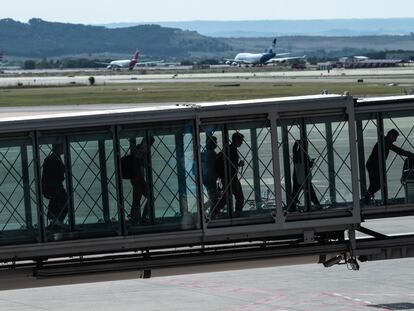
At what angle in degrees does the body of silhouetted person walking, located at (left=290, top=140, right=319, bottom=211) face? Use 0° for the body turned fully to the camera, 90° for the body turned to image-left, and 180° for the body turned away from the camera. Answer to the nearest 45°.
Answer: approximately 270°

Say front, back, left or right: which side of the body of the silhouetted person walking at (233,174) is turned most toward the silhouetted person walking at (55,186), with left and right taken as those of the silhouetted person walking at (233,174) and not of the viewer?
back

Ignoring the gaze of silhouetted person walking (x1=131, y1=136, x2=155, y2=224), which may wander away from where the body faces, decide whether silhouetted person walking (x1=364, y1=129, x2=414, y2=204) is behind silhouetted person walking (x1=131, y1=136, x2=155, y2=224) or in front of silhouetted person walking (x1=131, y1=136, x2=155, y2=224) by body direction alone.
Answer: in front

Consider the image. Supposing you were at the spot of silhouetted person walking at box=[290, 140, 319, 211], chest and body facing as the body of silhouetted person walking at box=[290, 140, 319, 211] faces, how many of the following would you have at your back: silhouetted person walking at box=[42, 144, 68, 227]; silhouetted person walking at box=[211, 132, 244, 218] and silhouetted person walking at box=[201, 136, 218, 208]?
3

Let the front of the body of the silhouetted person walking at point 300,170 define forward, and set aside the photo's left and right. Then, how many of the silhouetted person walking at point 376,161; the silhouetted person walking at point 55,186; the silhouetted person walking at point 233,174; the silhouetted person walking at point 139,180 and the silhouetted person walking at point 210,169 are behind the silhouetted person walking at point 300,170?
4

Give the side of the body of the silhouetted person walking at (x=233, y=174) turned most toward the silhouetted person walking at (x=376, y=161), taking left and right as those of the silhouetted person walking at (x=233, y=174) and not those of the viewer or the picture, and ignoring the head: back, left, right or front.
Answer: front

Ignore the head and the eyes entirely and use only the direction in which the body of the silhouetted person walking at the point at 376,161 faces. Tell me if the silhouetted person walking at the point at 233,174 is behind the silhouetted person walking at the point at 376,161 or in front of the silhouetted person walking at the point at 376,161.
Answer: behind

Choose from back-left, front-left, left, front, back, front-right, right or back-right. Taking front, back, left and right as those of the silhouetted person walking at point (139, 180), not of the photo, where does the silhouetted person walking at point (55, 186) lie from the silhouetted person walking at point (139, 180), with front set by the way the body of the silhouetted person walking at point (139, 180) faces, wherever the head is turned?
back

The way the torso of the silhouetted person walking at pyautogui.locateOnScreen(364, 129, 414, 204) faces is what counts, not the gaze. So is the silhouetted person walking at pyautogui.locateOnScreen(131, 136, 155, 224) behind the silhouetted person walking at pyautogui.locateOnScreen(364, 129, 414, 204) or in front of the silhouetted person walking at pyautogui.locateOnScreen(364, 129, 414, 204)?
behind

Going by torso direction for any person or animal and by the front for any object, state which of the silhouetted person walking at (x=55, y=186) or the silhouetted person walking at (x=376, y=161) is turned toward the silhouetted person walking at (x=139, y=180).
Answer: the silhouetted person walking at (x=55, y=186)

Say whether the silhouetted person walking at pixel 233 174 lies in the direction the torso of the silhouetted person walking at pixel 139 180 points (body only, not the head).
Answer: yes

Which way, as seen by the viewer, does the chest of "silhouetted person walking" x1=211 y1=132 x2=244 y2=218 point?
to the viewer's right

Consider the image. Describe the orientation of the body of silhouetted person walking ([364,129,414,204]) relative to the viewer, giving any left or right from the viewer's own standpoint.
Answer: facing to the right of the viewer

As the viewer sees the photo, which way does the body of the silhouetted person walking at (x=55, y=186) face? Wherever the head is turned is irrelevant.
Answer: to the viewer's right

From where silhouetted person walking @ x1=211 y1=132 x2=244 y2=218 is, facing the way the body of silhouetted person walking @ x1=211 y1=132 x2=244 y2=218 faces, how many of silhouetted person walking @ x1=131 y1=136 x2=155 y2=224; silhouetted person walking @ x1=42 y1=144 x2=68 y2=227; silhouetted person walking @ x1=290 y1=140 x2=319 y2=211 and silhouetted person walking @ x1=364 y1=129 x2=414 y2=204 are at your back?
2

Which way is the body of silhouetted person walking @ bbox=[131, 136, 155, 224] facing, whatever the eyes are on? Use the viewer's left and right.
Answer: facing to the right of the viewer
